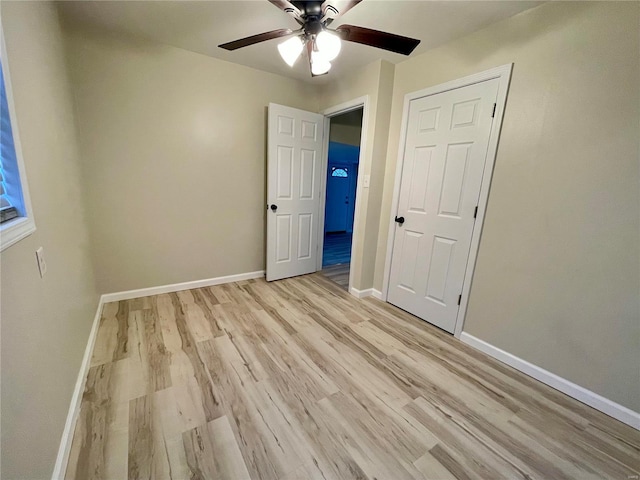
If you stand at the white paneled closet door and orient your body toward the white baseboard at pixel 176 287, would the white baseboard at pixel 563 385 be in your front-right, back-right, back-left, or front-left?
back-left

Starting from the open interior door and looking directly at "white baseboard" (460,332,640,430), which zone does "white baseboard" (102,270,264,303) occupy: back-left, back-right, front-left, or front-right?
back-right

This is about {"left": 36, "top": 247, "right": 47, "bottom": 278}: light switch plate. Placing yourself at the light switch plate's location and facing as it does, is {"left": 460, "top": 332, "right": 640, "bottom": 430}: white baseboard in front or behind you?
in front
